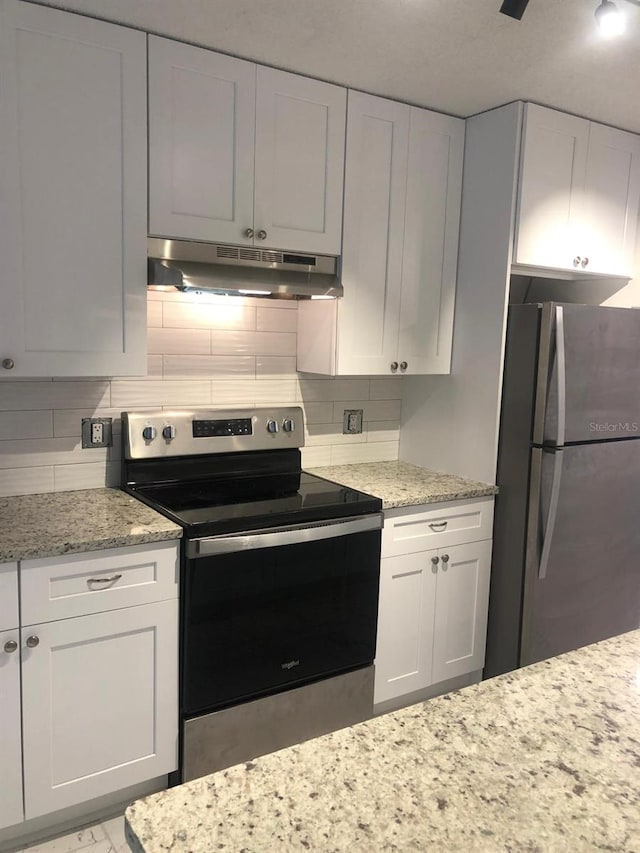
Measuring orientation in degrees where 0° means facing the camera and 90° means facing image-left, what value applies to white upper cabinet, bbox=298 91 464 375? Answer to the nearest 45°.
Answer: approximately 315°

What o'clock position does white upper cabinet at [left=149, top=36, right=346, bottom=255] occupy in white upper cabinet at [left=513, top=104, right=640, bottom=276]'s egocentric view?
white upper cabinet at [left=149, top=36, right=346, bottom=255] is roughly at 3 o'clock from white upper cabinet at [left=513, top=104, right=640, bottom=276].

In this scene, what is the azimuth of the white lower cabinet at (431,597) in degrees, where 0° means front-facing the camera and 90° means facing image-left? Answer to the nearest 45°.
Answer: approximately 315°

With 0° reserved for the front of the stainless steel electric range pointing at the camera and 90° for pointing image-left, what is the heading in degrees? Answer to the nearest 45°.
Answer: approximately 315°

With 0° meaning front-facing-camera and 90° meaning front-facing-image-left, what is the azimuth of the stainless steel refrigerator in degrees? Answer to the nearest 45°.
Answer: approximately 315°

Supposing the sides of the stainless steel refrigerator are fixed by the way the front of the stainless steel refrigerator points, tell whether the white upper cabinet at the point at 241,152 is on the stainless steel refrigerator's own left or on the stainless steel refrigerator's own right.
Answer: on the stainless steel refrigerator's own right
